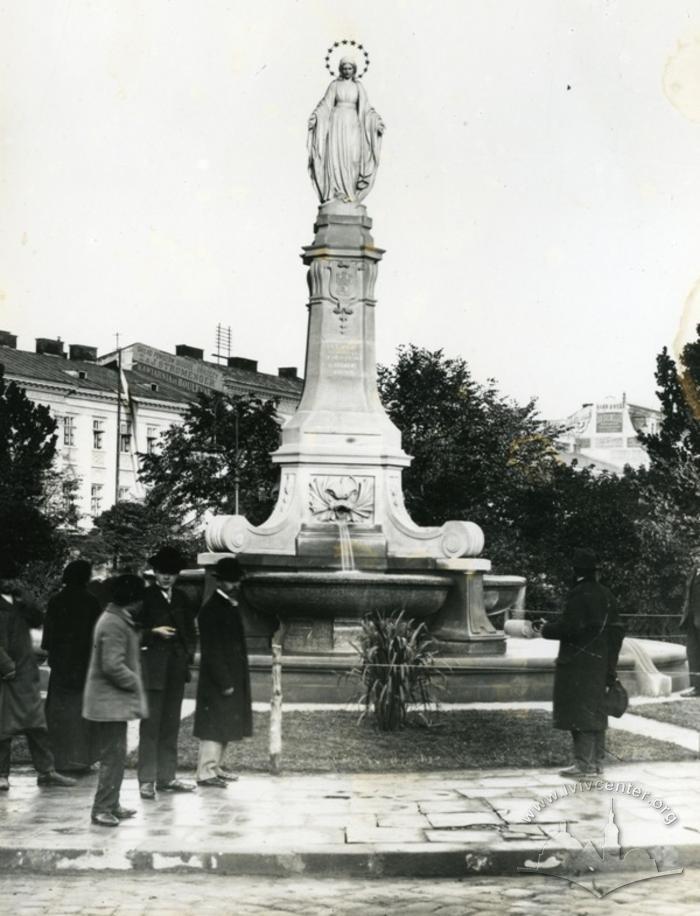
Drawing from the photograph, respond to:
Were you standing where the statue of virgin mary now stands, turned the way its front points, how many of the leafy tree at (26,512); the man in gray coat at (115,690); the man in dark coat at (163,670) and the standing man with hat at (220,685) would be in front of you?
3

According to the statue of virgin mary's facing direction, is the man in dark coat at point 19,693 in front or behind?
in front

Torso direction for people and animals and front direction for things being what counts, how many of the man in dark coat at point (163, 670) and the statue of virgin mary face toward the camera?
2

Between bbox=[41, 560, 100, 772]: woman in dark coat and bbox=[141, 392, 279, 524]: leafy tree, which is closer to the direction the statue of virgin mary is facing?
the woman in dark coat
